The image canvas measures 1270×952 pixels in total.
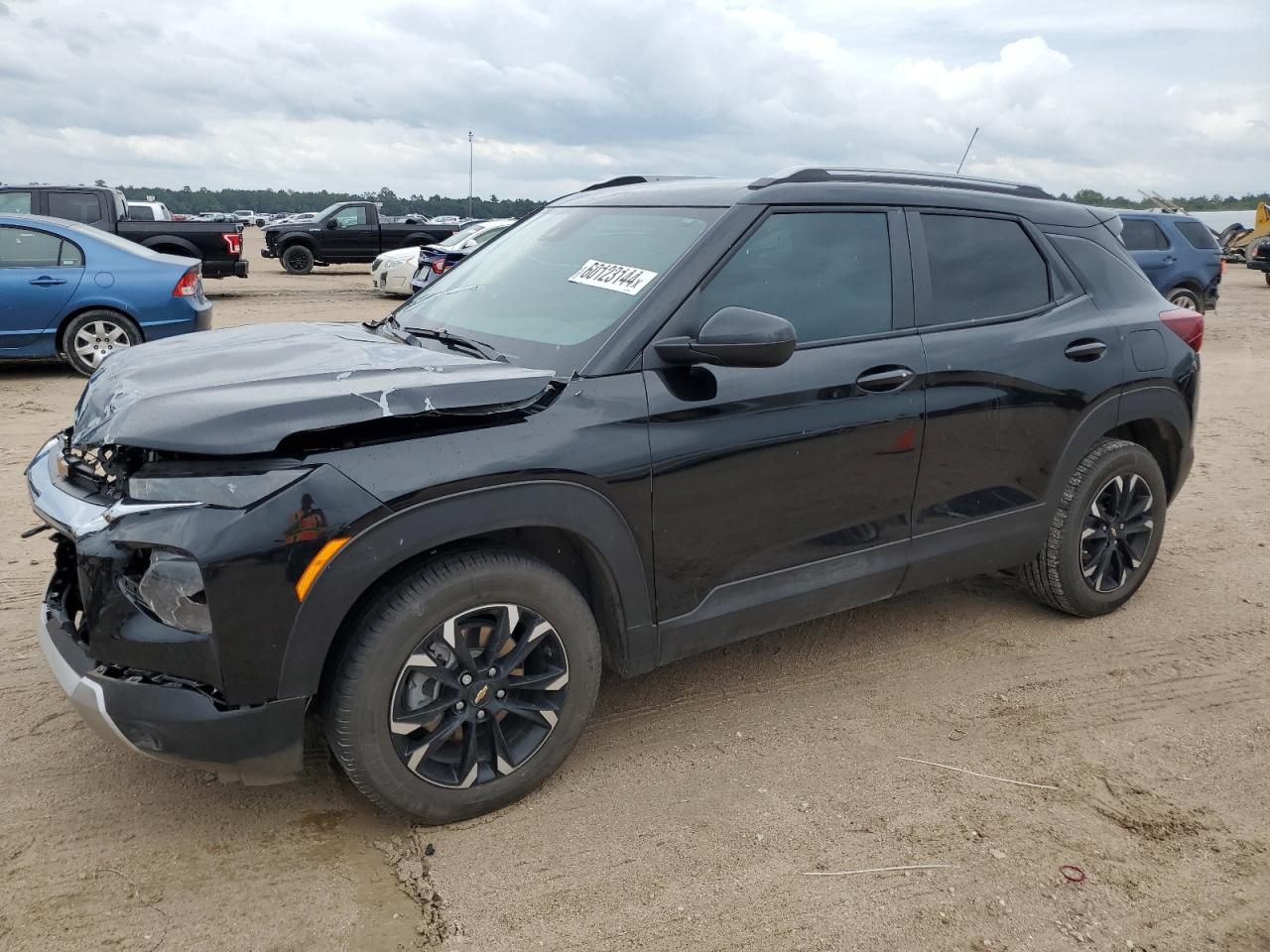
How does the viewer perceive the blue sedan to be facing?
facing to the left of the viewer

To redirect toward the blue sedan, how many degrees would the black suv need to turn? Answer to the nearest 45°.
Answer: approximately 90° to its right

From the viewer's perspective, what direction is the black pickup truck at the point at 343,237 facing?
to the viewer's left

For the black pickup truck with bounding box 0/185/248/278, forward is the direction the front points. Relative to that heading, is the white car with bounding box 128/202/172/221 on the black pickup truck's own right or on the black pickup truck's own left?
on the black pickup truck's own right

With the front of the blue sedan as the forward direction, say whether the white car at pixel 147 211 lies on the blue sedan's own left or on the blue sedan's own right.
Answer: on the blue sedan's own right

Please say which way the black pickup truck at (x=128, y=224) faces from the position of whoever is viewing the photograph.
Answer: facing to the left of the viewer

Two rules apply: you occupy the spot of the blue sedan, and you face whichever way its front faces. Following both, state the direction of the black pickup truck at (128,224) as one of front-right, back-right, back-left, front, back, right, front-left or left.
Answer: right

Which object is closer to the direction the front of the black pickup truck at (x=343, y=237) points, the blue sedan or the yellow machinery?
the blue sedan

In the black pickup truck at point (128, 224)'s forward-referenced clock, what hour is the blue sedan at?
The blue sedan is roughly at 9 o'clock from the black pickup truck.
